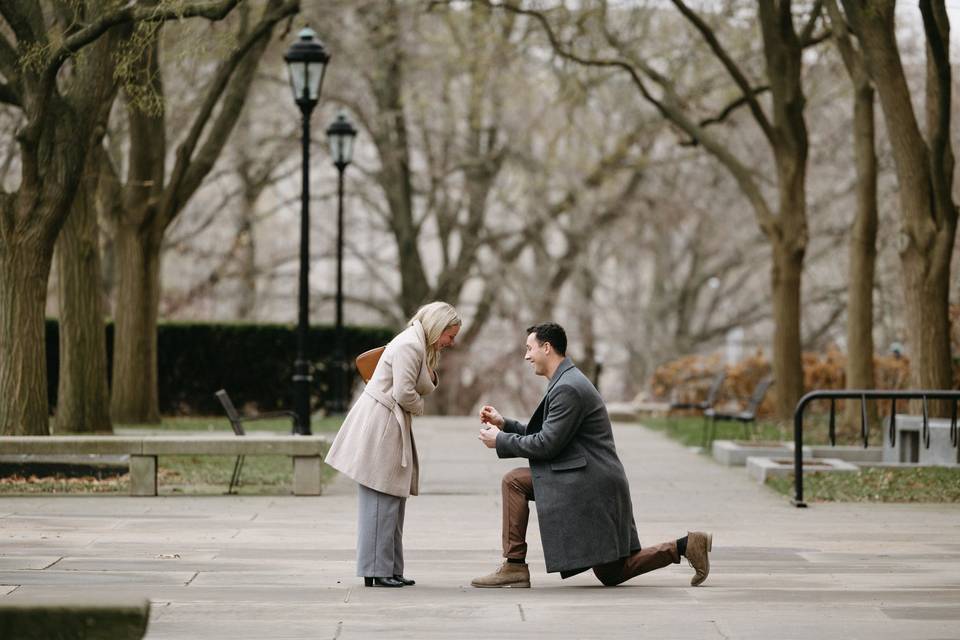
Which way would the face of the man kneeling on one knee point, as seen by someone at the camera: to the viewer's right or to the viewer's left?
to the viewer's left

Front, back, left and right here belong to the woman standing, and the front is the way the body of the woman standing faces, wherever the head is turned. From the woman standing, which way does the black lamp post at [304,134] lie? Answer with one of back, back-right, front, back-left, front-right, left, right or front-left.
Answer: left

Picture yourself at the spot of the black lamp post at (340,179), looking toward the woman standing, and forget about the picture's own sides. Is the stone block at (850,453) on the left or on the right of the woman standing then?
left

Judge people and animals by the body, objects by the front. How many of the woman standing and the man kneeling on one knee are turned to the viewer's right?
1

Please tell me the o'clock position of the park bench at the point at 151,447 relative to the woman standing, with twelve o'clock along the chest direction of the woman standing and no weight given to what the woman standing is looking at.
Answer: The park bench is roughly at 8 o'clock from the woman standing.

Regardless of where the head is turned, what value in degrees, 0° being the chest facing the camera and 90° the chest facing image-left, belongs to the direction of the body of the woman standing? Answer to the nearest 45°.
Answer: approximately 270°

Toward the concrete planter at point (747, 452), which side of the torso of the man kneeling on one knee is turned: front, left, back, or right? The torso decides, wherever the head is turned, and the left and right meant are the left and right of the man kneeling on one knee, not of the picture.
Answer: right

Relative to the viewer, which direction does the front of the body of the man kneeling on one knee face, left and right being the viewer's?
facing to the left of the viewer

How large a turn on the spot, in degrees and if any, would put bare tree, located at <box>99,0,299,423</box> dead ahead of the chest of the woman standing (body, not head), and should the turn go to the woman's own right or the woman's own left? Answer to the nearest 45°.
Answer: approximately 90° to the woman's own left

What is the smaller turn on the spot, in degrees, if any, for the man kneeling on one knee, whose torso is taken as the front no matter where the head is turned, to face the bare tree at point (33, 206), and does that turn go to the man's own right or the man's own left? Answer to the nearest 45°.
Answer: approximately 45° to the man's own right

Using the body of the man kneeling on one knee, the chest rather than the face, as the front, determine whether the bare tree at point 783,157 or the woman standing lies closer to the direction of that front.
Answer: the woman standing

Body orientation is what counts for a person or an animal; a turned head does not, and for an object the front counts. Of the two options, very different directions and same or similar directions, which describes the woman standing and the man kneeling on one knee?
very different directions

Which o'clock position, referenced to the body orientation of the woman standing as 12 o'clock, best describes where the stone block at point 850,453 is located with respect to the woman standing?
The stone block is roughly at 10 o'clock from the woman standing.

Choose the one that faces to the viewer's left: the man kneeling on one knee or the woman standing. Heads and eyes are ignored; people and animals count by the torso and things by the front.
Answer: the man kneeling on one knee
